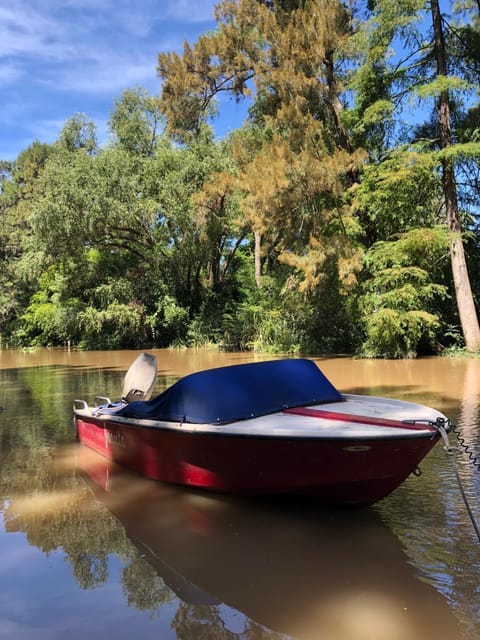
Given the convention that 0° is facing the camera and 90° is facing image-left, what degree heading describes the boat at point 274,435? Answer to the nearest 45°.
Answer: approximately 315°

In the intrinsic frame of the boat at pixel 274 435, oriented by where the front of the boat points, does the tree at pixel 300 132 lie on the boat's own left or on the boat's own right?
on the boat's own left

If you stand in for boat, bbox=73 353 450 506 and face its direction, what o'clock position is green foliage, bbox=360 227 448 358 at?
The green foliage is roughly at 8 o'clock from the boat.

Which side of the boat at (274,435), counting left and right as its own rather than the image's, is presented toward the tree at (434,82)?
left
